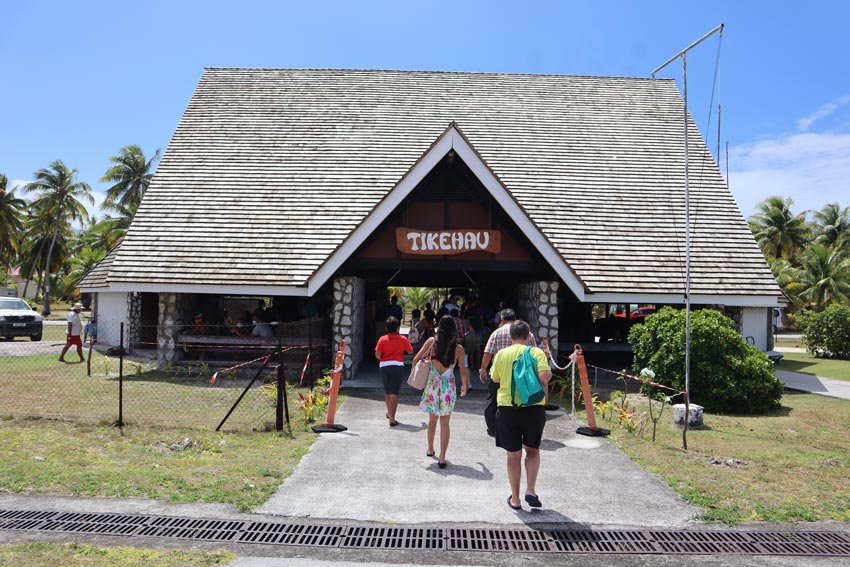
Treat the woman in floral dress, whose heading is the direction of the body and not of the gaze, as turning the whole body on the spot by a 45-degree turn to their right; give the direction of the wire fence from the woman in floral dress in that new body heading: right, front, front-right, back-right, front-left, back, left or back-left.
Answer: left

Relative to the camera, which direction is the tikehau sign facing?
toward the camera

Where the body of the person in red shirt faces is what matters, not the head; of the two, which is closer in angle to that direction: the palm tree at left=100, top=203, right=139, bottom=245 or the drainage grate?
the palm tree

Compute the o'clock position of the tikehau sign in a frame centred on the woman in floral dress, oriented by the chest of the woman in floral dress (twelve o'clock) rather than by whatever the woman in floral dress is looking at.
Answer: The tikehau sign is roughly at 12 o'clock from the woman in floral dress.

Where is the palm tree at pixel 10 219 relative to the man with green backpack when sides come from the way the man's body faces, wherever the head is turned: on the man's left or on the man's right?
on the man's left

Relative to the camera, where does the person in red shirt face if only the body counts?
away from the camera

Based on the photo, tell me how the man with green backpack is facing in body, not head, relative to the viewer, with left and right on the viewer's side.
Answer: facing away from the viewer

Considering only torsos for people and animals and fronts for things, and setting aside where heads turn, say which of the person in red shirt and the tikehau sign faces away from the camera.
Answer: the person in red shirt

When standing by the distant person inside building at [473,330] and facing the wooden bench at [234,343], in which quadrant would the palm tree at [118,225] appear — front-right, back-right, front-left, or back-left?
front-right

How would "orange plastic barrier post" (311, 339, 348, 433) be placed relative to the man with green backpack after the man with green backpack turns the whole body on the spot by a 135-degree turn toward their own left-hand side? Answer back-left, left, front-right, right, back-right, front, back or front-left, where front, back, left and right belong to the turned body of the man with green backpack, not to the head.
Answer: right

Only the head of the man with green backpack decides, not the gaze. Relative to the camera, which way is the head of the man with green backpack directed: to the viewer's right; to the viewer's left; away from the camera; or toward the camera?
away from the camera

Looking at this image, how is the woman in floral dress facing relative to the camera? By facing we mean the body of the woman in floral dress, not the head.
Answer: away from the camera

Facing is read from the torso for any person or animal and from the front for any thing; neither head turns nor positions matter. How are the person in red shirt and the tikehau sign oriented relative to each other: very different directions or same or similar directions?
very different directions

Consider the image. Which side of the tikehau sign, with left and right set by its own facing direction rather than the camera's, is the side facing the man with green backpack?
front

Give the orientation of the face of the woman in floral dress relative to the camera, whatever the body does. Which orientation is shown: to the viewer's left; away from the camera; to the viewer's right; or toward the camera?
away from the camera

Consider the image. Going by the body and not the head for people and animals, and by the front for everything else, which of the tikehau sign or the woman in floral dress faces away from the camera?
the woman in floral dress

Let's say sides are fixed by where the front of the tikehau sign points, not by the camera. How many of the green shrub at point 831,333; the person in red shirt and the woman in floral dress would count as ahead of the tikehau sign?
2

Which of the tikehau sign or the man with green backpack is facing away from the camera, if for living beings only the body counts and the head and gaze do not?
the man with green backpack

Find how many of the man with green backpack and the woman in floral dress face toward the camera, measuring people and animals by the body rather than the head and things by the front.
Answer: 0

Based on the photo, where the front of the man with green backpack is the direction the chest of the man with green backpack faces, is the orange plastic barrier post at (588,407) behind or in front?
in front

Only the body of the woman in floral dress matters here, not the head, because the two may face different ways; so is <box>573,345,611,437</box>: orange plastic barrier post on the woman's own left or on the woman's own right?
on the woman's own right
